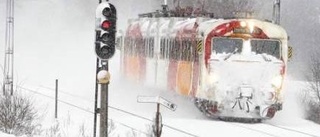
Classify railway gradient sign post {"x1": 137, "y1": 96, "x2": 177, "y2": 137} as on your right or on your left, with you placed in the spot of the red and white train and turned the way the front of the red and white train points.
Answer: on your right

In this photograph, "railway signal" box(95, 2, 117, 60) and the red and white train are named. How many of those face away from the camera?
0

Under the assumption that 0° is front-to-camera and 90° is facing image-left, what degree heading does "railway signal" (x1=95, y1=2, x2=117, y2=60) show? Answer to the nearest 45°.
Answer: approximately 0°

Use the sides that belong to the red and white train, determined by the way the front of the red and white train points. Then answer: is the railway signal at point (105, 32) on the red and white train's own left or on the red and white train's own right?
on the red and white train's own right

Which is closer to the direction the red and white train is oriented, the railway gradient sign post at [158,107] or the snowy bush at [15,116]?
the railway gradient sign post

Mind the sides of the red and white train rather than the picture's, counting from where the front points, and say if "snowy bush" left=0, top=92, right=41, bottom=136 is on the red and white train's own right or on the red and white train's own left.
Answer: on the red and white train's own right

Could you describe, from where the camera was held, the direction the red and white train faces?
facing the viewer and to the right of the viewer
